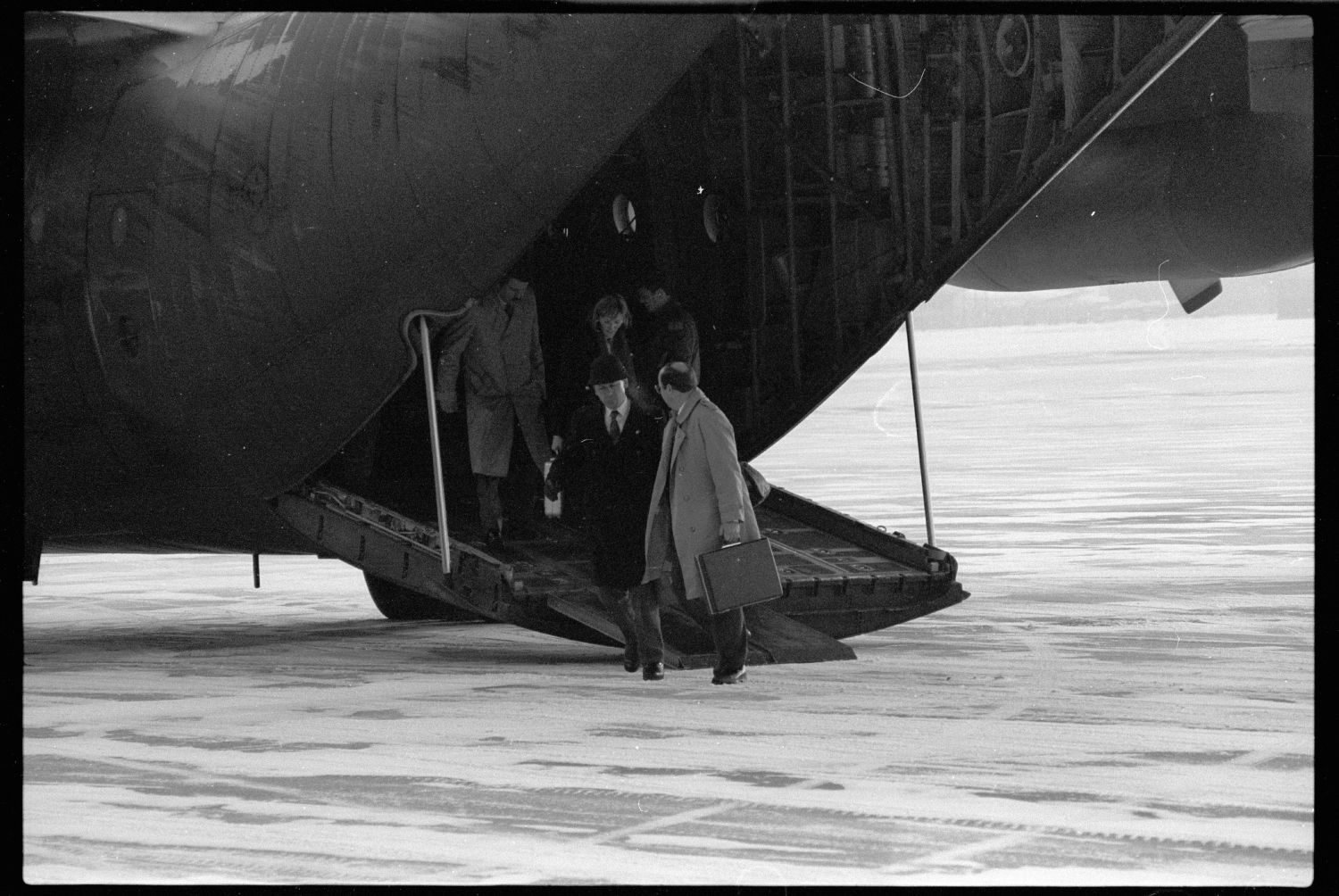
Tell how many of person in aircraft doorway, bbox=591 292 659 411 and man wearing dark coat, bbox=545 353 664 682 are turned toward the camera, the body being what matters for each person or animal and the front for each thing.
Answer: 2

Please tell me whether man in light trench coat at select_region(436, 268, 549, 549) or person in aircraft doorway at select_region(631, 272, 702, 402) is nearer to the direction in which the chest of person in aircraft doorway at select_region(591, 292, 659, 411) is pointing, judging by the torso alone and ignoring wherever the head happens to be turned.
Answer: the man in light trench coat

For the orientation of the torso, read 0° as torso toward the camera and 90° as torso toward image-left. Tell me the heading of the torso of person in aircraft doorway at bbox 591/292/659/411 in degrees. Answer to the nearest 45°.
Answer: approximately 0°

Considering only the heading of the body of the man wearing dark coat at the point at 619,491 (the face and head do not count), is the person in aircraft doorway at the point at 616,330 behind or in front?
behind

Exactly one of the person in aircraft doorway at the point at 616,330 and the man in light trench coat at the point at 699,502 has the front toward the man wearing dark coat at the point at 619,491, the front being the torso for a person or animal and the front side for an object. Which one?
the person in aircraft doorway

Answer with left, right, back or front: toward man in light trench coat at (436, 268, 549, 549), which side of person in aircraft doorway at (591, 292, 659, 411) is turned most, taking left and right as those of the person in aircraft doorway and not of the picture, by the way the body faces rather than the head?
right
